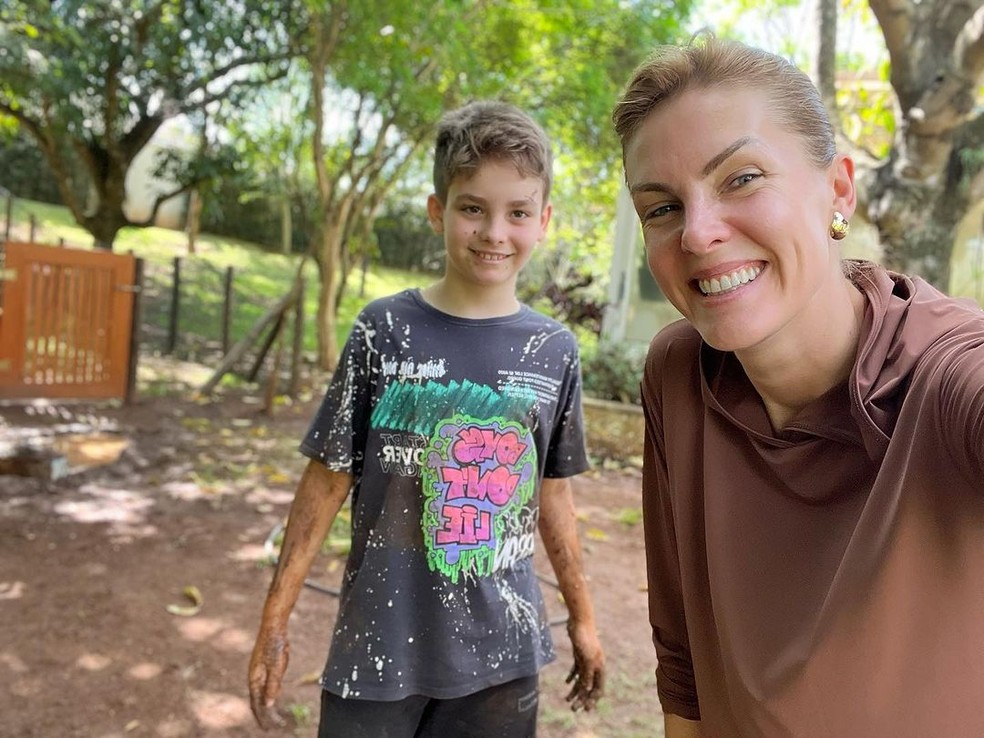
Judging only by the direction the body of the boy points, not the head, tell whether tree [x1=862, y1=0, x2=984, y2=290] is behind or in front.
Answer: behind

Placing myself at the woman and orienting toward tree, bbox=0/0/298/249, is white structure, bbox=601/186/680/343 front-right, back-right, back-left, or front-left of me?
front-right

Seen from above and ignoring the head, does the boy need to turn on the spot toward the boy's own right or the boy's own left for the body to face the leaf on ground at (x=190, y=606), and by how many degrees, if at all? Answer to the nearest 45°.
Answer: approximately 135° to the boy's own right

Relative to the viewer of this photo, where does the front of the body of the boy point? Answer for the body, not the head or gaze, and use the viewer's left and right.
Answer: facing the viewer

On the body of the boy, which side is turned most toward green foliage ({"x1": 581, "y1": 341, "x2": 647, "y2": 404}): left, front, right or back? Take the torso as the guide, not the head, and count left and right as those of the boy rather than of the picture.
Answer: back

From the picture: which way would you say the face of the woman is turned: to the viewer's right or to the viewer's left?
to the viewer's left

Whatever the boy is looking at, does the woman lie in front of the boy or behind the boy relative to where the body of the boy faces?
in front

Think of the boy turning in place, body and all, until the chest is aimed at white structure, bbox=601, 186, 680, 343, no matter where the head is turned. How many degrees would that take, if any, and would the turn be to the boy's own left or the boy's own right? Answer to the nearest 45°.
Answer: approximately 180°

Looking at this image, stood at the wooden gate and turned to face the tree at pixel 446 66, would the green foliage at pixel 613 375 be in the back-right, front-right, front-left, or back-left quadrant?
front-right

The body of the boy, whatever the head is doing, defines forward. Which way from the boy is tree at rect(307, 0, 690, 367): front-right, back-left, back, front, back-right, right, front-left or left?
back

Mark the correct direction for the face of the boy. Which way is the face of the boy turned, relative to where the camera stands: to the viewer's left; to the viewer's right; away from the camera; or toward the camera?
toward the camera

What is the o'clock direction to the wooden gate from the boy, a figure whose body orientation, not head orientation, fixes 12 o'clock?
The wooden gate is roughly at 5 o'clock from the boy.

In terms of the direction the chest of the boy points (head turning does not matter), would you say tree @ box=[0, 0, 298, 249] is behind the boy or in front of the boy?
behind
